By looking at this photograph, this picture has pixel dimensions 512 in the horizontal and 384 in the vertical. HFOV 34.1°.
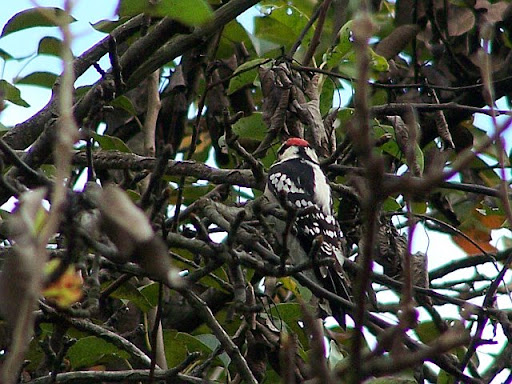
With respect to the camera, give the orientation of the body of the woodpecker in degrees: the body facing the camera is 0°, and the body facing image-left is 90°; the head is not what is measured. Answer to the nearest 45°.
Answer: approximately 135°

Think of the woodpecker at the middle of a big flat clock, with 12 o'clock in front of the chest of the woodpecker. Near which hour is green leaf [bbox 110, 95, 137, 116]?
The green leaf is roughly at 10 o'clock from the woodpecker.

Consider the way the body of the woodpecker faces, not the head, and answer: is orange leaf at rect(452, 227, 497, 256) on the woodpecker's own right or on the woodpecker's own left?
on the woodpecker's own right

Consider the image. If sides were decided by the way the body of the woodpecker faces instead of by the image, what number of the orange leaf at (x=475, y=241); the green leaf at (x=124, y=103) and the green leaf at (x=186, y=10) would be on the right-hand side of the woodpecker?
1

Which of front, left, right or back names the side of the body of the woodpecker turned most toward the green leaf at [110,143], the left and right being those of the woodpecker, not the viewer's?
left
